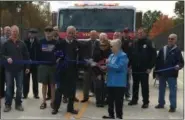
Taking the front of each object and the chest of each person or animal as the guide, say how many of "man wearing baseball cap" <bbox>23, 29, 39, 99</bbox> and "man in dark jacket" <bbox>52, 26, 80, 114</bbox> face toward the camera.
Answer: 2

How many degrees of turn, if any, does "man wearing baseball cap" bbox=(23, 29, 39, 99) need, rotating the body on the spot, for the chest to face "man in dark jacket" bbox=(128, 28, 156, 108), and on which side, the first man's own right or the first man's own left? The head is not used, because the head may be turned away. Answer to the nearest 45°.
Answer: approximately 45° to the first man's own left

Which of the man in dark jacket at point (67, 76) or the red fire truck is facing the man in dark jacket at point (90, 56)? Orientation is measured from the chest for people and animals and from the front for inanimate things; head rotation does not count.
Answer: the red fire truck

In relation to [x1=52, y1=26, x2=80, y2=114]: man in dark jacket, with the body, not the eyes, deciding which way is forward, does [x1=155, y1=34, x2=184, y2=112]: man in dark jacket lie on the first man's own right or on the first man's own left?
on the first man's own left

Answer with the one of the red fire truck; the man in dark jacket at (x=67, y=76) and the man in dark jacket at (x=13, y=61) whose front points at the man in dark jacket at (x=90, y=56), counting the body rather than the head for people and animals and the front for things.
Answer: the red fire truck

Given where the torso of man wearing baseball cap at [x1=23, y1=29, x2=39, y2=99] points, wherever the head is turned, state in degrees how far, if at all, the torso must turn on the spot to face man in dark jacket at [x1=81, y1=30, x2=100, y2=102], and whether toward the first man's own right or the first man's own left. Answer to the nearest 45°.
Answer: approximately 90° to the first man's own left
